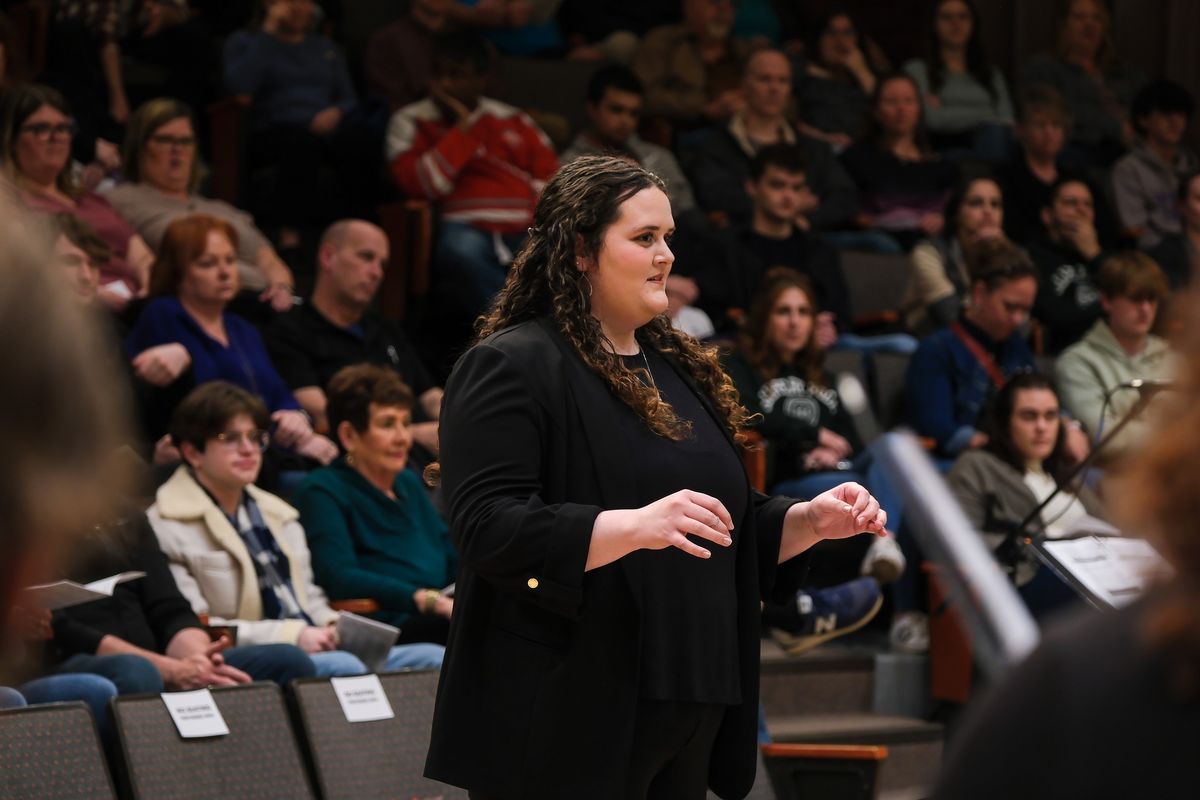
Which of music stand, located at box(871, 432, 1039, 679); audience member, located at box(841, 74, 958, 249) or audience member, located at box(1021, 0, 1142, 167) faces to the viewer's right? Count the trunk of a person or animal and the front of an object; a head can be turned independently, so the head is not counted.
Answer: the music stand

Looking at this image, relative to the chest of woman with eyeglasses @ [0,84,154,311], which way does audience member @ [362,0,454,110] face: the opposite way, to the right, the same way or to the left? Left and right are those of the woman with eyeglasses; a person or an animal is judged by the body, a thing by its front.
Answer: the same way

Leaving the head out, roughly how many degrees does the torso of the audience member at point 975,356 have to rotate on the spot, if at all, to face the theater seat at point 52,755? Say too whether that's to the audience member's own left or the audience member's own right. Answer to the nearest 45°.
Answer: approximately 90° to the audience member's own right

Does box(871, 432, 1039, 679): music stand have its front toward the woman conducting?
no

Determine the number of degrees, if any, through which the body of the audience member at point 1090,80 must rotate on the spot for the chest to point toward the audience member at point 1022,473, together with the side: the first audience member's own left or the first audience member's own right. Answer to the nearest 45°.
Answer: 0° — they already face them

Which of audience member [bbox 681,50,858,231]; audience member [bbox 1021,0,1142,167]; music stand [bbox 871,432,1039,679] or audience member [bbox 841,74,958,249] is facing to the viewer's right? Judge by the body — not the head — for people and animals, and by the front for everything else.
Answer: the music stand

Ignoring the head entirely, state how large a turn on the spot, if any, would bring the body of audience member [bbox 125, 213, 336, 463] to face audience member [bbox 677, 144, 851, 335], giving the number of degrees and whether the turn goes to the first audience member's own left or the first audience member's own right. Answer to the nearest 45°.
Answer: approximately 90° to the first audience member's own left

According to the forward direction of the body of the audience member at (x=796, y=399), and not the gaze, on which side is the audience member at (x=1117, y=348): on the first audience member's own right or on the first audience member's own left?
on the first audience member's own left

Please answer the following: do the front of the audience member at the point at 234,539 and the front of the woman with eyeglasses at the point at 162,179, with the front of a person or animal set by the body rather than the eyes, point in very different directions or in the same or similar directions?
same or similar directions

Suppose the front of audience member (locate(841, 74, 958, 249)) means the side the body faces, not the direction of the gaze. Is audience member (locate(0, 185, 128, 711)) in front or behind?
in front

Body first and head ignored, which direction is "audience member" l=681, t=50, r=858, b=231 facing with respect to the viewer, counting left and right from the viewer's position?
facing the viewer

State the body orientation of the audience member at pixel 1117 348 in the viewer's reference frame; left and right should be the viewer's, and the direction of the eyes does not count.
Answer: facing the viewer and to the right of the viewer

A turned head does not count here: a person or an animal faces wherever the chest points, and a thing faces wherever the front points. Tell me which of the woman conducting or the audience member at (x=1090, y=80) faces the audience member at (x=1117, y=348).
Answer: the audience member at (x=1090, y=80)

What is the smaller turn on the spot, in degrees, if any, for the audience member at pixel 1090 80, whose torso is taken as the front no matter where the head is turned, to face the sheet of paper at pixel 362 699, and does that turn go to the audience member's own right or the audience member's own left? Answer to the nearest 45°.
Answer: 0° — they already face it

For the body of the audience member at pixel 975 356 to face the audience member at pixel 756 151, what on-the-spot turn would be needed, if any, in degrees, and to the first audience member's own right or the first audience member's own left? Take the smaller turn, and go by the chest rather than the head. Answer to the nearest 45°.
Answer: approximately 180°

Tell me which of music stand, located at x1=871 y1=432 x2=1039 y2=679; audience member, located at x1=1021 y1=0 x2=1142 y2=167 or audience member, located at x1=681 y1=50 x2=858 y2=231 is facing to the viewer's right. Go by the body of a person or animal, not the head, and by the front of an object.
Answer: the music stand

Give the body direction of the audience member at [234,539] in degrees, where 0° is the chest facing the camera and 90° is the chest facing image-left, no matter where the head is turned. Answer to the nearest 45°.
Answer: approximately 315°

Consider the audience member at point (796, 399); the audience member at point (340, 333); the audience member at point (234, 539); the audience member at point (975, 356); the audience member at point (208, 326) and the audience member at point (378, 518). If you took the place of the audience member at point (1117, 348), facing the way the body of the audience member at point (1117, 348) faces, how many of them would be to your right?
6

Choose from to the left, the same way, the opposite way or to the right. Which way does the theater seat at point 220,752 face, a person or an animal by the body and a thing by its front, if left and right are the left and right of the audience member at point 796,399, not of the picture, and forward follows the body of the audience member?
the same way

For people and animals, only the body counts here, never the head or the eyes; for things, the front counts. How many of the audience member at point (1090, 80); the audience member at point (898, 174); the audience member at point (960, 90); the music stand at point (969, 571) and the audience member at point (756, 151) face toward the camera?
4

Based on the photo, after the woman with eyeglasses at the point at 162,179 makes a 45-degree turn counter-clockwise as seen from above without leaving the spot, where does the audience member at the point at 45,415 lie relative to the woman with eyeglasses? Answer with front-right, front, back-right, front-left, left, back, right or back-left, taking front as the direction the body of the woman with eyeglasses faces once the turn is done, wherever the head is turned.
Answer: right

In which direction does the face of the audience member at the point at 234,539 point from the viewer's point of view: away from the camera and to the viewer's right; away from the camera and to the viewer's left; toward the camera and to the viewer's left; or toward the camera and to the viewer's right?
toward the camera and to the viewer's right
